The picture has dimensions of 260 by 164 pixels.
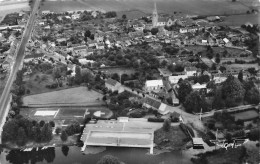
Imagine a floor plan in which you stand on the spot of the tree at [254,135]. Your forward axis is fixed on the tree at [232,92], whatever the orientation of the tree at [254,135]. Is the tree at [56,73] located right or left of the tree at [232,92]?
left

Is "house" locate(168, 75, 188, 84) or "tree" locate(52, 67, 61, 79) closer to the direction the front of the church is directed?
the tree

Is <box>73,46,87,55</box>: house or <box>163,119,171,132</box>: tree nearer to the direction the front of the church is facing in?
the house

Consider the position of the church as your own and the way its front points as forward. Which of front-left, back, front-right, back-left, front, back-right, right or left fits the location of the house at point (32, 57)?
front-left
